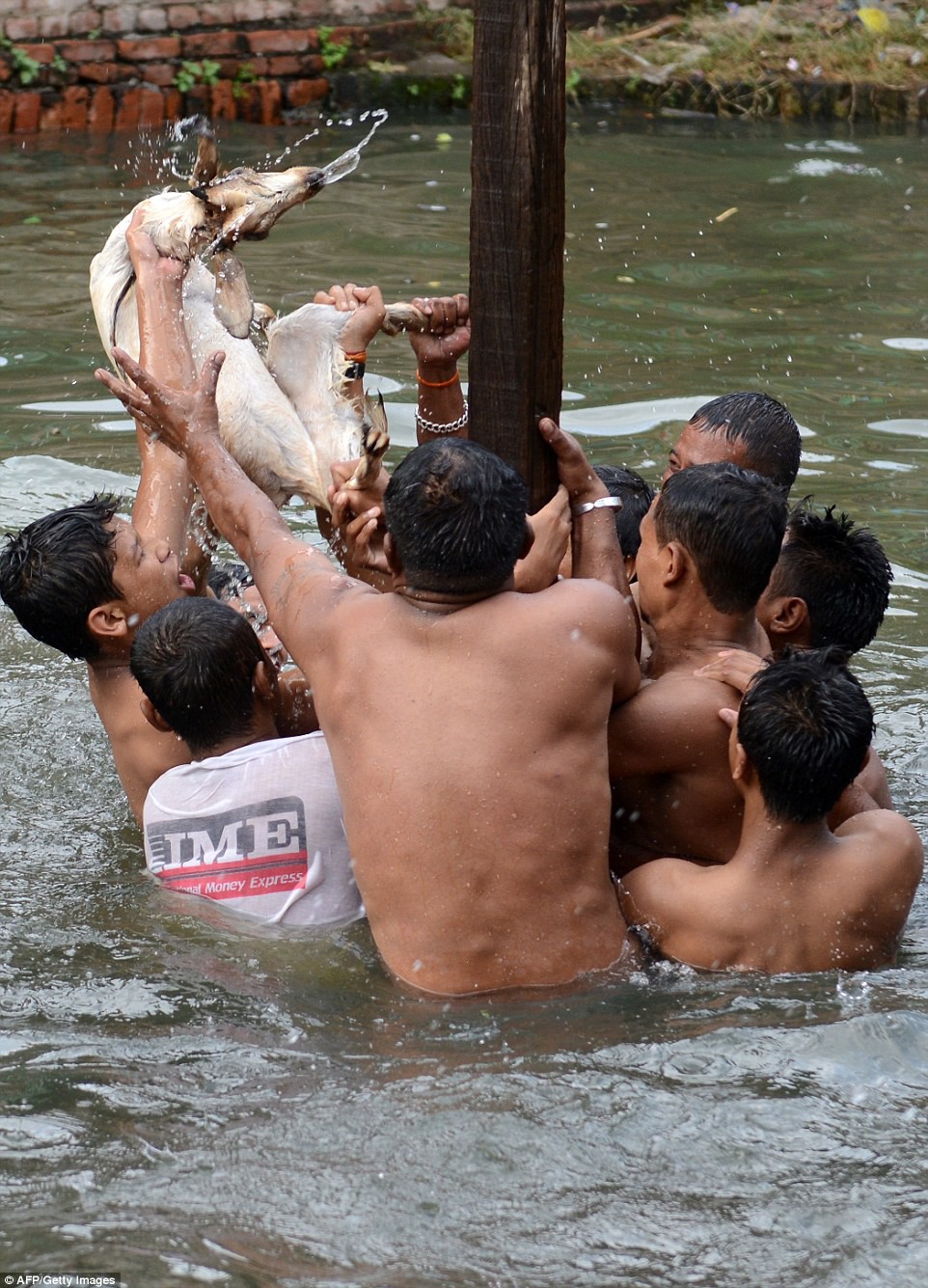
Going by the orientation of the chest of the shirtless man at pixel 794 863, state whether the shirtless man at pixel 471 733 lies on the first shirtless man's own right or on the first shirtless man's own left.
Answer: on the first shirtless man's own left

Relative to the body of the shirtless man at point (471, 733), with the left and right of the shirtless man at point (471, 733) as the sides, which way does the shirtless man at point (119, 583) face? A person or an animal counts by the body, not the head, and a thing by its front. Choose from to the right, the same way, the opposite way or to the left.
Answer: to the right

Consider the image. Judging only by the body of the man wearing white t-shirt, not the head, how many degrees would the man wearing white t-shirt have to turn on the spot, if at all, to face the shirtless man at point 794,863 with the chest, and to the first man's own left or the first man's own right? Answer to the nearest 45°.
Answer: approximately 90° to the first man's own right

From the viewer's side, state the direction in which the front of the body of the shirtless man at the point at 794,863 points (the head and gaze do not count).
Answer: away from the camera

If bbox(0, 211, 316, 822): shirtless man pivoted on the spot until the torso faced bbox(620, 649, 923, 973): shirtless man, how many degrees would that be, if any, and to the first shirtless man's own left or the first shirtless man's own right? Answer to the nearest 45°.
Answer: approximately 45° to the first shirtless man's own right

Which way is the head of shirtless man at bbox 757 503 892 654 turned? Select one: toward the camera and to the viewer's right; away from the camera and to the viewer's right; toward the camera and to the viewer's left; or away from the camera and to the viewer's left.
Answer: away from the camera and to the viewer's left

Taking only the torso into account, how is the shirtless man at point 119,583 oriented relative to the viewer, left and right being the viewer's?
facing to the right of the viewer

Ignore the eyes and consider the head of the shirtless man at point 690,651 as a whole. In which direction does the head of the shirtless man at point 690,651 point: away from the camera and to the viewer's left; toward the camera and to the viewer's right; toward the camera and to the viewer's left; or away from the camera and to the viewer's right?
away from the camera and to the viewer's left

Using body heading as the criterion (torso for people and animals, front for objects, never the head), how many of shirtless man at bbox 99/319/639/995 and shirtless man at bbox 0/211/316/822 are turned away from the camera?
1

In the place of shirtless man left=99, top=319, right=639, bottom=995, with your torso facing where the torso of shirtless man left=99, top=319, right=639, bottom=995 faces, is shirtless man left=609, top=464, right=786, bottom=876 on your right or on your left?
on your right

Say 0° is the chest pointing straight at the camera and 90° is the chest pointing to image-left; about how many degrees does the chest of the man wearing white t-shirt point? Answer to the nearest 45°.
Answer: approximately 225°

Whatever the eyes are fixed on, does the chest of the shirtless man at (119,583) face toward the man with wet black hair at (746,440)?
yes

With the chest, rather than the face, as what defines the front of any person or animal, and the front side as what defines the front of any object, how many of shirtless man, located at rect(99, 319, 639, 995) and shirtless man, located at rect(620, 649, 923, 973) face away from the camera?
2

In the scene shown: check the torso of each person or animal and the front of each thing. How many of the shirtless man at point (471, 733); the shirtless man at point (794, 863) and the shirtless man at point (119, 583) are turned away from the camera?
2

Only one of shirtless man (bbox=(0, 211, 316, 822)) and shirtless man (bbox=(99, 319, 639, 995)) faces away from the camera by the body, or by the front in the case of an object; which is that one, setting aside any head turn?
shirtless man (bbox=(99, 319, 639, 995))
